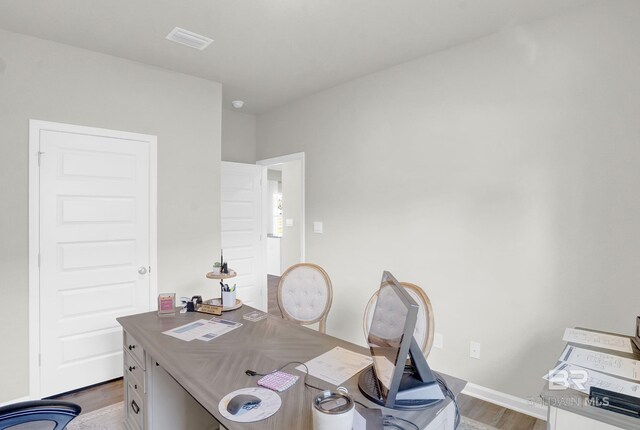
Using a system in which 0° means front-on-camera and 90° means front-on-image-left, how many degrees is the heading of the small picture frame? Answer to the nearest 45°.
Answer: approximately 0°

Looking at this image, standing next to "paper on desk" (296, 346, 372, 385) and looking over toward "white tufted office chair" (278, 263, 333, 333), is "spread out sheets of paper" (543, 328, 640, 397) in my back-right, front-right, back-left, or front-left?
back-right

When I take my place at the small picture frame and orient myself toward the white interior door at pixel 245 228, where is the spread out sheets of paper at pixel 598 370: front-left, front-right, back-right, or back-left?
back-right

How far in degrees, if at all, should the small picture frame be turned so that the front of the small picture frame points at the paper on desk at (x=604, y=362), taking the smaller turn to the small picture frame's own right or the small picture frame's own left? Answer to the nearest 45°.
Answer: approximately 45° to the small picture frame's own left

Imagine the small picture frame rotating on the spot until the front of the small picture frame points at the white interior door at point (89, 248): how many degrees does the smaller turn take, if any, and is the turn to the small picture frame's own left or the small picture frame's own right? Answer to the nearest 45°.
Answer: approximately 135° to the small picture frame's own right

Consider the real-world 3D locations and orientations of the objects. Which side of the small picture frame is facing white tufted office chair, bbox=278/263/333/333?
left

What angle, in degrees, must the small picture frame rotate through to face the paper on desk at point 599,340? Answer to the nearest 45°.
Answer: approximately 45° to its left
